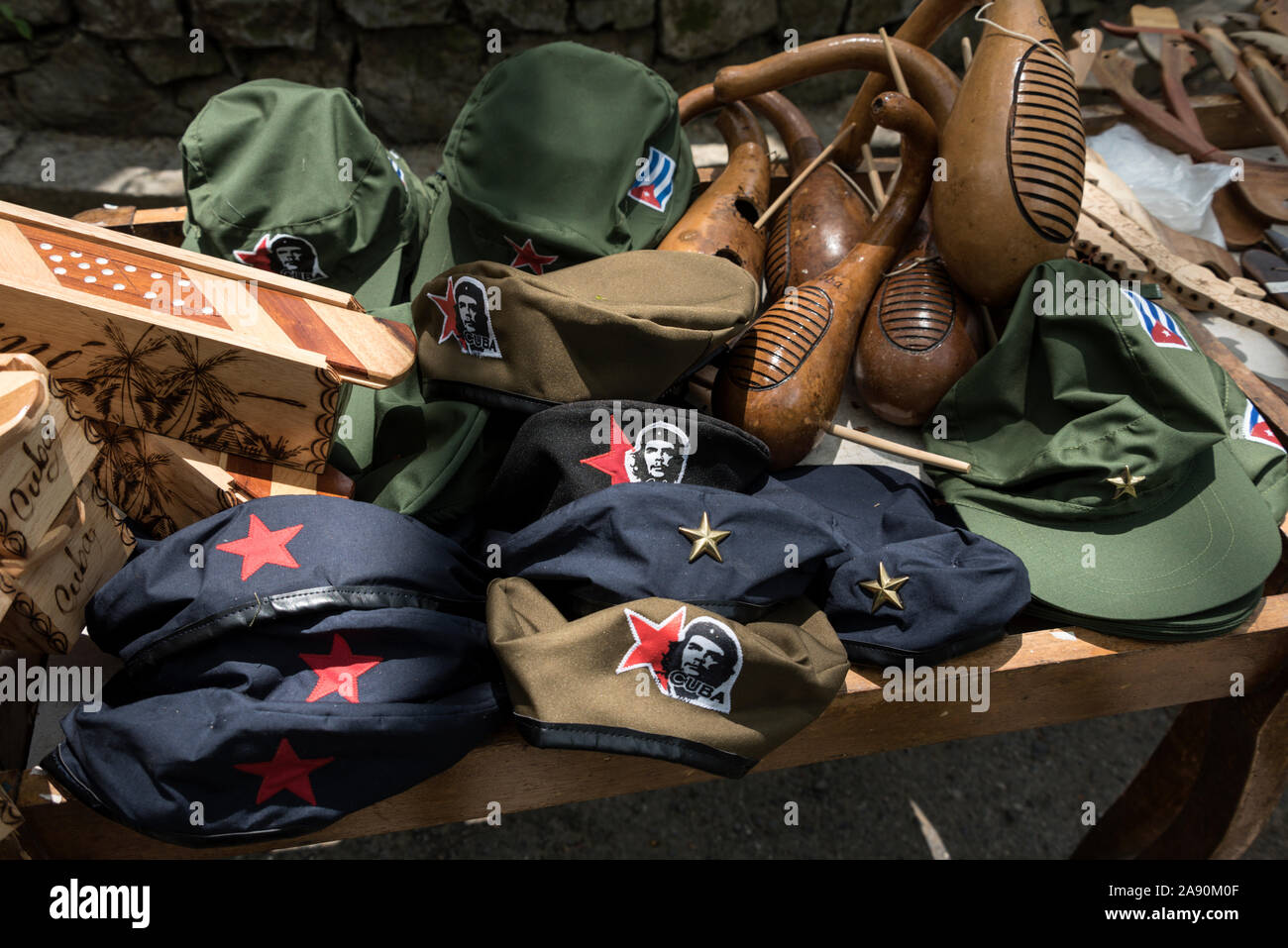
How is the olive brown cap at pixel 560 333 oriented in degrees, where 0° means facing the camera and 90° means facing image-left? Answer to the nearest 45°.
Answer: approximately 45°

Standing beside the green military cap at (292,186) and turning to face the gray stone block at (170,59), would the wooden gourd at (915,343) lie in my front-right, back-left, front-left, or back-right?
back-right
